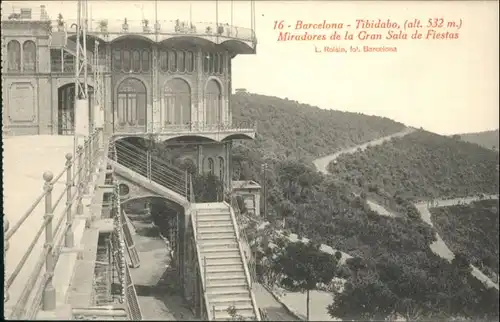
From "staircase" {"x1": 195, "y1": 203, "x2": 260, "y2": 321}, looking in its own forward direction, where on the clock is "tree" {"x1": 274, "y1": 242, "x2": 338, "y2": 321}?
The tree is roughly at 8 o'clock from the staircase.

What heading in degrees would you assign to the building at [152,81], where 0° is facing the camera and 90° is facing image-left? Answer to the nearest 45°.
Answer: approximately 0°

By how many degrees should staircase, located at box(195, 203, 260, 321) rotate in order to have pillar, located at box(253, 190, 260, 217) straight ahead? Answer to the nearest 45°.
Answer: approximately 180°

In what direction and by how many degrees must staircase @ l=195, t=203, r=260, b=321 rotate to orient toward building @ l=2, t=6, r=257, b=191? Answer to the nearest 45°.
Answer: approximately 180°

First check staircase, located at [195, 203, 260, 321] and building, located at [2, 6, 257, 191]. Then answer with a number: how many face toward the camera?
2

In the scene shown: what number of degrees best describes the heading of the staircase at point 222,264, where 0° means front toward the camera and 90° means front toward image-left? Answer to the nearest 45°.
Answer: approximately 0°
